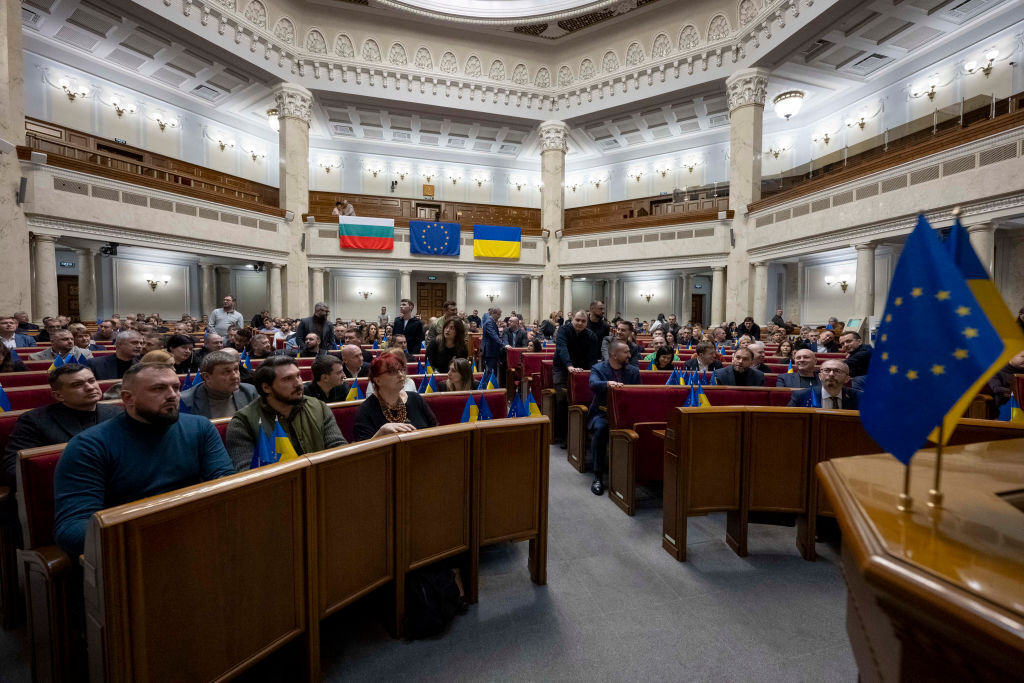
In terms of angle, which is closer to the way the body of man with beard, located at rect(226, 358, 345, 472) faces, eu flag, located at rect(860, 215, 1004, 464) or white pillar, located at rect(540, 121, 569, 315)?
the eu flag

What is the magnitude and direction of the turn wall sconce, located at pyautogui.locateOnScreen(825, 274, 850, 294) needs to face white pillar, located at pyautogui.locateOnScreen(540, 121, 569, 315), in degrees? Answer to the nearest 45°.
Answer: approximately 45° to its right

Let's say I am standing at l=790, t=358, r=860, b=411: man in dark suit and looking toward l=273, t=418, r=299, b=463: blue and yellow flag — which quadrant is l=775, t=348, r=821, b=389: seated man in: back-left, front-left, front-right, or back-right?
back-right

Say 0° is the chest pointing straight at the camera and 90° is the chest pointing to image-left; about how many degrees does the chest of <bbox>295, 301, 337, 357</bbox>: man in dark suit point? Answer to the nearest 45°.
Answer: approximately 315°

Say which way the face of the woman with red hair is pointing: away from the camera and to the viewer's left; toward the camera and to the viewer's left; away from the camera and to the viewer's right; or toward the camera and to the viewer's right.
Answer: toward the camera and to the viewer's right

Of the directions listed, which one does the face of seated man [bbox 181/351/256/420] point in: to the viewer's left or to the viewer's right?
to the viewer's right

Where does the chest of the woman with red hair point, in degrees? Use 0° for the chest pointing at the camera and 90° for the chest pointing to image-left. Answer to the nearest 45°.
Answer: approximately 315°

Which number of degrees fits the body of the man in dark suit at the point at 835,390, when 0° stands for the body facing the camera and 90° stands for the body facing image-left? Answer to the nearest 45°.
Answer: approximately 0°
